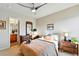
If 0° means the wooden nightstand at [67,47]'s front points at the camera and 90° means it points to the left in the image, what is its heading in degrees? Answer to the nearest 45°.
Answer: approximately 45°

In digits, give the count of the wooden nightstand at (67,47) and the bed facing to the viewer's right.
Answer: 0

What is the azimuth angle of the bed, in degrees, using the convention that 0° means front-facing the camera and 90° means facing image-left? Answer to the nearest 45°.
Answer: approximately 45°

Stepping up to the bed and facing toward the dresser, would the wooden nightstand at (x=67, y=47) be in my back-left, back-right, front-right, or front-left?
back-right

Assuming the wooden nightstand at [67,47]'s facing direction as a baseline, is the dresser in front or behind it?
in front
